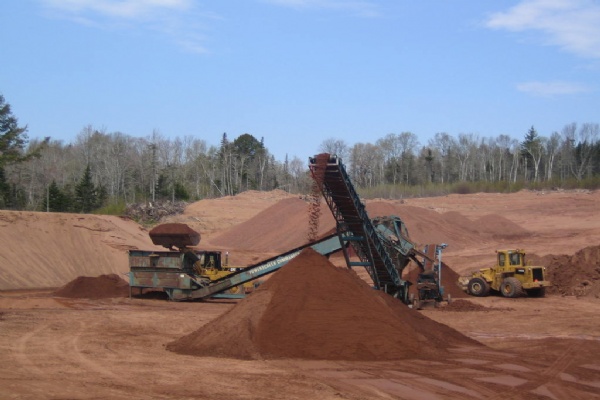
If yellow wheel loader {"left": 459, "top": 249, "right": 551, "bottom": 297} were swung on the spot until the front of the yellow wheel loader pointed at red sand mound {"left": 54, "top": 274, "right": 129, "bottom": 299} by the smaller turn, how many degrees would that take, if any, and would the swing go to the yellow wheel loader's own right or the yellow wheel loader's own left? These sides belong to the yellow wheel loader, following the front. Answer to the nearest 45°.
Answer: approximately 45° to the yellow wheel loader's own left

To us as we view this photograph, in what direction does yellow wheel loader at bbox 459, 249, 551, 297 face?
facing away from the viewer and to the left of the viewer

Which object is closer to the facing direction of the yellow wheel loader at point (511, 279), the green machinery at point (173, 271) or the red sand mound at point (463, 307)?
the green machinery

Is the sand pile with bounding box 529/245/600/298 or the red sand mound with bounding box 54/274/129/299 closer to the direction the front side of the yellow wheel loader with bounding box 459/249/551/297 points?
the red sand mound
